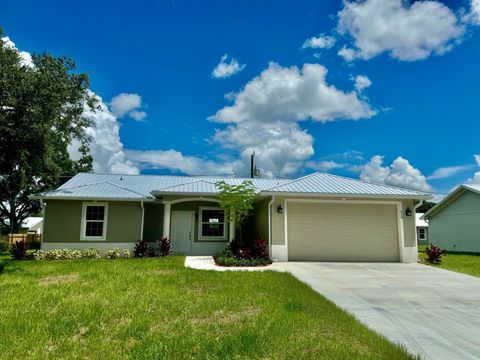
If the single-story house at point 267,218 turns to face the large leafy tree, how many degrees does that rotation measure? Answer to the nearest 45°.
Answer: approximately 90° to its right

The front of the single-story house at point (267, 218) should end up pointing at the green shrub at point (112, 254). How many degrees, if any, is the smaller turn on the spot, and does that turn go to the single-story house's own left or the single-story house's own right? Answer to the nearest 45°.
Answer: approximately 90° to the single-story house's own right

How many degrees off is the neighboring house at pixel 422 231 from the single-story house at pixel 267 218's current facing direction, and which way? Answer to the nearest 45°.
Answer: approximately 135° to its left

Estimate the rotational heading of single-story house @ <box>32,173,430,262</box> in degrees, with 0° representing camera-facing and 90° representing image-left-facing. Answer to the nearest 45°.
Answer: approximately 0°

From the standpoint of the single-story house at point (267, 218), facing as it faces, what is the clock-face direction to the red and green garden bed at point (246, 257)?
The red and green garden bed is roughly at 1 o'clock from the single-story house.

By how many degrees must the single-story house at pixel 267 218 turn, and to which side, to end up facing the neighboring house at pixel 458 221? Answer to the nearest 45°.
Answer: approximately 135° to its left

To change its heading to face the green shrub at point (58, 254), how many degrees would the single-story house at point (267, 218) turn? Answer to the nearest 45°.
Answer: approximately 90° to its right
